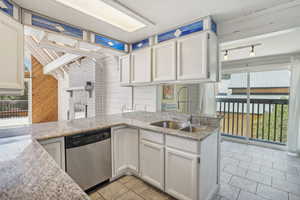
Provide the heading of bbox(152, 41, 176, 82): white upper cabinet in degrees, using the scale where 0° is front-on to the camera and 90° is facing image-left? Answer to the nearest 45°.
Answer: approximately 45°

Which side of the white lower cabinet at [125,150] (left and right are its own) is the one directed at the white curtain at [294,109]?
left

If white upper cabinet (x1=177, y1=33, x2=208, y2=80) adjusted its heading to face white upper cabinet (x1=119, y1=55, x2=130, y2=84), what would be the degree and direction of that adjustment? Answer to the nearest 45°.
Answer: approximately 90° to its right

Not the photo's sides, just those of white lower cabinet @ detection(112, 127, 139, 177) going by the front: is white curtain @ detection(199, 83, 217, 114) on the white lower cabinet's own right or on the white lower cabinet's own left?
on the white lower cabinet's own left

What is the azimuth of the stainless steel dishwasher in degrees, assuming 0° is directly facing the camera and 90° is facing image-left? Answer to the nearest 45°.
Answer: approximately 315°

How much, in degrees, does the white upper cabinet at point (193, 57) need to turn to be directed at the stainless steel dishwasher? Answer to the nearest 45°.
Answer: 0° — it already faces it

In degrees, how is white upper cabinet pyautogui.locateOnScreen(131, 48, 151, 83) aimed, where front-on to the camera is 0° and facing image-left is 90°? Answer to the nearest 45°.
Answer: approximately 45°
